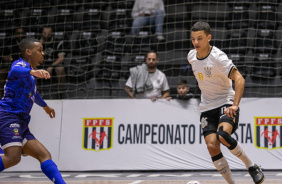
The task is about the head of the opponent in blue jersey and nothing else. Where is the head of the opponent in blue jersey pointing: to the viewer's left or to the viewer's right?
to the viewer's right

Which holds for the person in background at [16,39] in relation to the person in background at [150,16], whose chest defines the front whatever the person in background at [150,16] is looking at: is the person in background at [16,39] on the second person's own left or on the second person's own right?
on the second person's own right

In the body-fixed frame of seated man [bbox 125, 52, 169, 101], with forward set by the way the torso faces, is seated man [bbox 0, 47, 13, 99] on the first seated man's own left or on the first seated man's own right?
on the first seated man's own right

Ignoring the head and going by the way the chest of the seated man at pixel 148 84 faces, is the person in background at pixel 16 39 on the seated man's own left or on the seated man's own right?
on the seated man's own right

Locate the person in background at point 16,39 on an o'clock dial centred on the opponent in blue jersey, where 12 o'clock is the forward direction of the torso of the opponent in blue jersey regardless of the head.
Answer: The person in background is roughly at 9 o'clock from the opponent in blue jersey.

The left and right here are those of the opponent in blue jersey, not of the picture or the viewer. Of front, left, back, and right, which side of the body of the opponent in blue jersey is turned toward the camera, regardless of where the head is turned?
right
